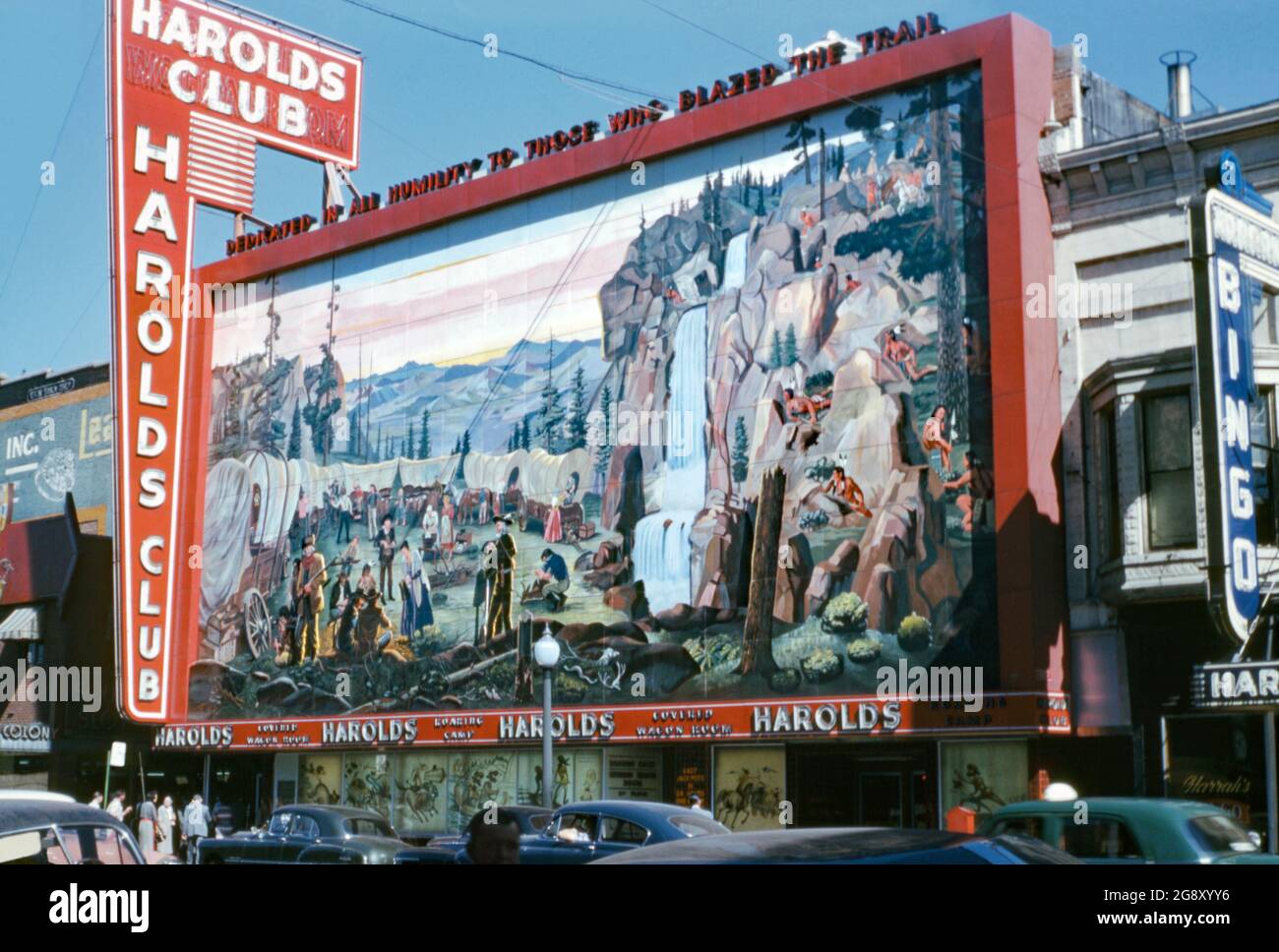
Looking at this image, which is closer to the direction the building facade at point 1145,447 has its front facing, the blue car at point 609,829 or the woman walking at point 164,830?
the blue car

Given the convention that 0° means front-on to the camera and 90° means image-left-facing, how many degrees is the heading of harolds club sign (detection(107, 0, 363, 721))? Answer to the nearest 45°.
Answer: approximately 315°

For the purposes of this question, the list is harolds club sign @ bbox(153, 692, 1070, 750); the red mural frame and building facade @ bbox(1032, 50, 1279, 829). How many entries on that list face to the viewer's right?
0

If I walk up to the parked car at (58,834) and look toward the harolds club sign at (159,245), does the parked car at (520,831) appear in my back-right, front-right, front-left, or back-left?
front-right

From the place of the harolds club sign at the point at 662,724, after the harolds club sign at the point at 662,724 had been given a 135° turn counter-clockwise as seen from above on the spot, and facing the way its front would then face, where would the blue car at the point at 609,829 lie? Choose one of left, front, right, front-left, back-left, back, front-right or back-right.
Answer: right

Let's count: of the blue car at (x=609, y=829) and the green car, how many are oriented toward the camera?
0

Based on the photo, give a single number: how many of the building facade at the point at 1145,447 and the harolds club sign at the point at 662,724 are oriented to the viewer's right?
0

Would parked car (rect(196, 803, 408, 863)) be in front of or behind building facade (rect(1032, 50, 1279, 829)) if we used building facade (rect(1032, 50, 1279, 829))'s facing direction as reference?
in front

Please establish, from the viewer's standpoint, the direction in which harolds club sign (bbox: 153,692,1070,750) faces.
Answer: facing the viewer and to the left of the viewer

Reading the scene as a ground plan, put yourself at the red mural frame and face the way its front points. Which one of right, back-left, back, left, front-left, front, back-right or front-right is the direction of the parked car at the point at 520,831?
front

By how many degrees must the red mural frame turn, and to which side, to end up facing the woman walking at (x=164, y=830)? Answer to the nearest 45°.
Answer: approximately 90° to its right
